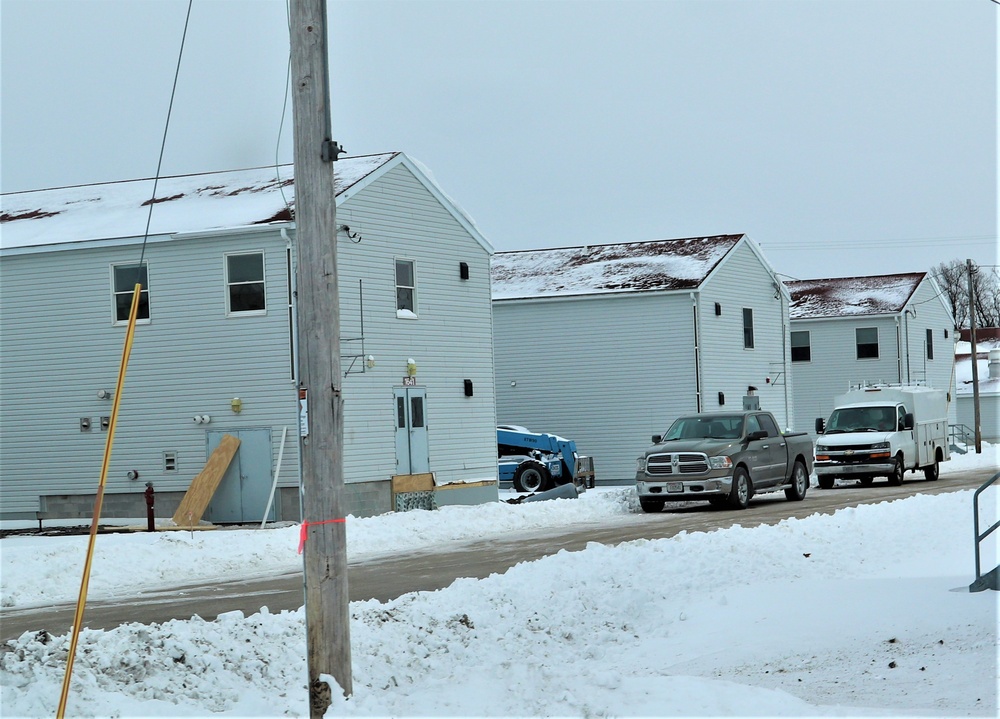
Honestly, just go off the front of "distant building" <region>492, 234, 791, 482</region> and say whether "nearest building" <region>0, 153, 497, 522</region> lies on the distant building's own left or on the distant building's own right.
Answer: on the distant building's own right

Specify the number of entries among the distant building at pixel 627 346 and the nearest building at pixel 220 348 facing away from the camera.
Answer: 0

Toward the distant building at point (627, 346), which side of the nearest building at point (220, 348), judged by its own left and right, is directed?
left

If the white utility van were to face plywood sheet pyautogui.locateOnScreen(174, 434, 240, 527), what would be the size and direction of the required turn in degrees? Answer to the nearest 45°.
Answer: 0° — it already faces it

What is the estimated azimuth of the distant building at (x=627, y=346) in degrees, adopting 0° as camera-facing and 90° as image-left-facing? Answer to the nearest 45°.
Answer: approximately 315°

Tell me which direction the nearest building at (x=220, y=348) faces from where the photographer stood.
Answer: facing the viewer and to the right of the viewer

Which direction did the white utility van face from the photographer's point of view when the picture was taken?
facing the viewer and to the left of the viewer

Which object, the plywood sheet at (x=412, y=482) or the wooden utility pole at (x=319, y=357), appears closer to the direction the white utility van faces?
the wooden utility pole

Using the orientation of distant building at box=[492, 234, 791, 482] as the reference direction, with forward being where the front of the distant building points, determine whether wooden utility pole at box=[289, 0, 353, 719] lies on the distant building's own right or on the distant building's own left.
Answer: on the distant building's own right
